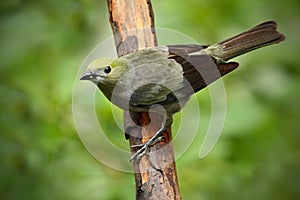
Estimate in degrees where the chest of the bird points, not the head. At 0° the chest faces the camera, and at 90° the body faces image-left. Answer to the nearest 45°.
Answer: approximately 90°
